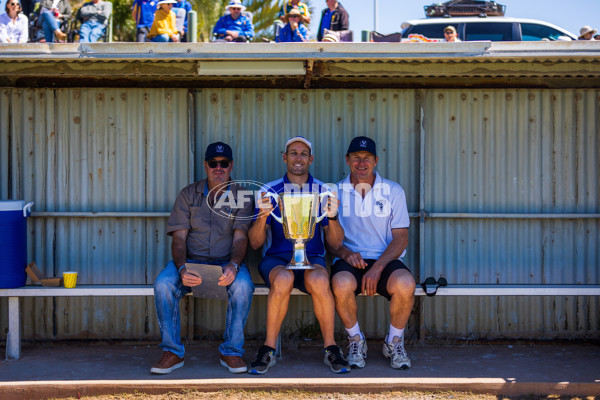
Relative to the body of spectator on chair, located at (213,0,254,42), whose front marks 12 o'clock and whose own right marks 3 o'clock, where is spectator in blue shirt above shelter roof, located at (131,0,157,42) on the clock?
spectator in blue shirt above shelter roof, located at (131,0,157,42) is roughly at 3 o'clock from spectator on chair, located at (213,0,254,42).

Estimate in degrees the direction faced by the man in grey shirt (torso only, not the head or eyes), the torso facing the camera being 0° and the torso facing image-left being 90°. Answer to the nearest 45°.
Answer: approximately 0°

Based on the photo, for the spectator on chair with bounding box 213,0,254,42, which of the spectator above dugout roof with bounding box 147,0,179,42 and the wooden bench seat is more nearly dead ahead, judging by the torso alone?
the wooden bench seat

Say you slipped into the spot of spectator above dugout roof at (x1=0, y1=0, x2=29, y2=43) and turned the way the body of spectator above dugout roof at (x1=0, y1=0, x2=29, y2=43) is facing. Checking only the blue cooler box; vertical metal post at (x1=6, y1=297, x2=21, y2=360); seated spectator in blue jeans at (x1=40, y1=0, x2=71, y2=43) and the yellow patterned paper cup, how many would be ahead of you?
3

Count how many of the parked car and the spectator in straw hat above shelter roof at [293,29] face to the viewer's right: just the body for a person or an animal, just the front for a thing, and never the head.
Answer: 1

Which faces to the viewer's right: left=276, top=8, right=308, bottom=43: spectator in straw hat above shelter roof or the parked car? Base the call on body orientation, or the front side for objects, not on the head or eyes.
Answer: the parked car

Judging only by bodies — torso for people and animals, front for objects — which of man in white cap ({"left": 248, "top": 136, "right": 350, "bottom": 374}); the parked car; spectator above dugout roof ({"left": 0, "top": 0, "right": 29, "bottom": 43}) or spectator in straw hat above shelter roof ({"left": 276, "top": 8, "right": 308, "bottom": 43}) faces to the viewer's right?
the parked car

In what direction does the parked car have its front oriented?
to the viewer's right

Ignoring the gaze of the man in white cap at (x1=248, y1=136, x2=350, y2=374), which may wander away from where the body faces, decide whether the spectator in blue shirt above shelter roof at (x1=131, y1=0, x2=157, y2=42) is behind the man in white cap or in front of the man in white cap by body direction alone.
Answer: behind

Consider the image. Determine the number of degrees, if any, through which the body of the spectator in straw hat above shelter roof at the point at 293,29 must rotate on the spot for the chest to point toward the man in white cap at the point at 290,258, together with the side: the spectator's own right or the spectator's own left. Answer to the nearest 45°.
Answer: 0° — they already face them

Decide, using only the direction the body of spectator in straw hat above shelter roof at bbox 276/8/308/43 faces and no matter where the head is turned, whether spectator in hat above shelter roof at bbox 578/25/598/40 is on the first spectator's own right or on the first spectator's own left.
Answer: on the first spectator's own left

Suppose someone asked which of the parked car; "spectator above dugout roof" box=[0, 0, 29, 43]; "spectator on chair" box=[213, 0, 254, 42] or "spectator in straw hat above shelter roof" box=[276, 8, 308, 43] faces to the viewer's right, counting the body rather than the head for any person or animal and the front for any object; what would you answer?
the parked car

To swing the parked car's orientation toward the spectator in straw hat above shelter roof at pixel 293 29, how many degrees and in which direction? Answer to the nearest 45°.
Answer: approximately 135° to its right
